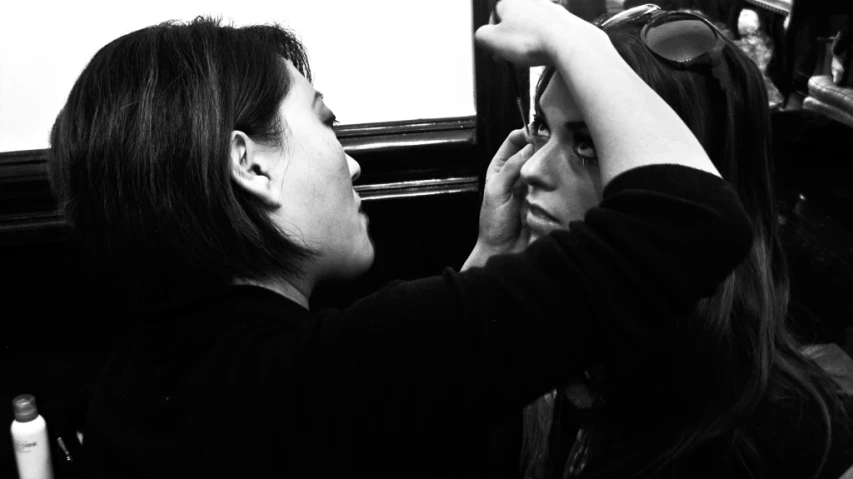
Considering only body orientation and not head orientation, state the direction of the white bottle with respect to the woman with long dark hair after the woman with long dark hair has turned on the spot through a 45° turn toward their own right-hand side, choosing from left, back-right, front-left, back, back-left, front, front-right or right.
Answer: front

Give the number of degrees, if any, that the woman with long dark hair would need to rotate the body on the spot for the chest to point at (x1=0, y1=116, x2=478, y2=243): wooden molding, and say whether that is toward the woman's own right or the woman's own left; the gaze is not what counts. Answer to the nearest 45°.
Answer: approximately 90° to the woman's own right

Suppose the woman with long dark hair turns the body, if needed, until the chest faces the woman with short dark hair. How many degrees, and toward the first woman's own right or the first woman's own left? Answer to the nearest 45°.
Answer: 0° — they already face them

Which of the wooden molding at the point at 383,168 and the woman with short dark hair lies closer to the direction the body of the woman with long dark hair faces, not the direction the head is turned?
the woman with short dark hair

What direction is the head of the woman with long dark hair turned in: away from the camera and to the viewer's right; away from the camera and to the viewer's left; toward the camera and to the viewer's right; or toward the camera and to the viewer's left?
toward the camera and to the viewer's left

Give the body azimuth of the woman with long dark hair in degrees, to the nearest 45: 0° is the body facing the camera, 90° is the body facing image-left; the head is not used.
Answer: approximately 45°

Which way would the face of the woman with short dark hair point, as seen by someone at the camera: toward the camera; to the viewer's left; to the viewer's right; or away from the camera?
to the viewer's right
